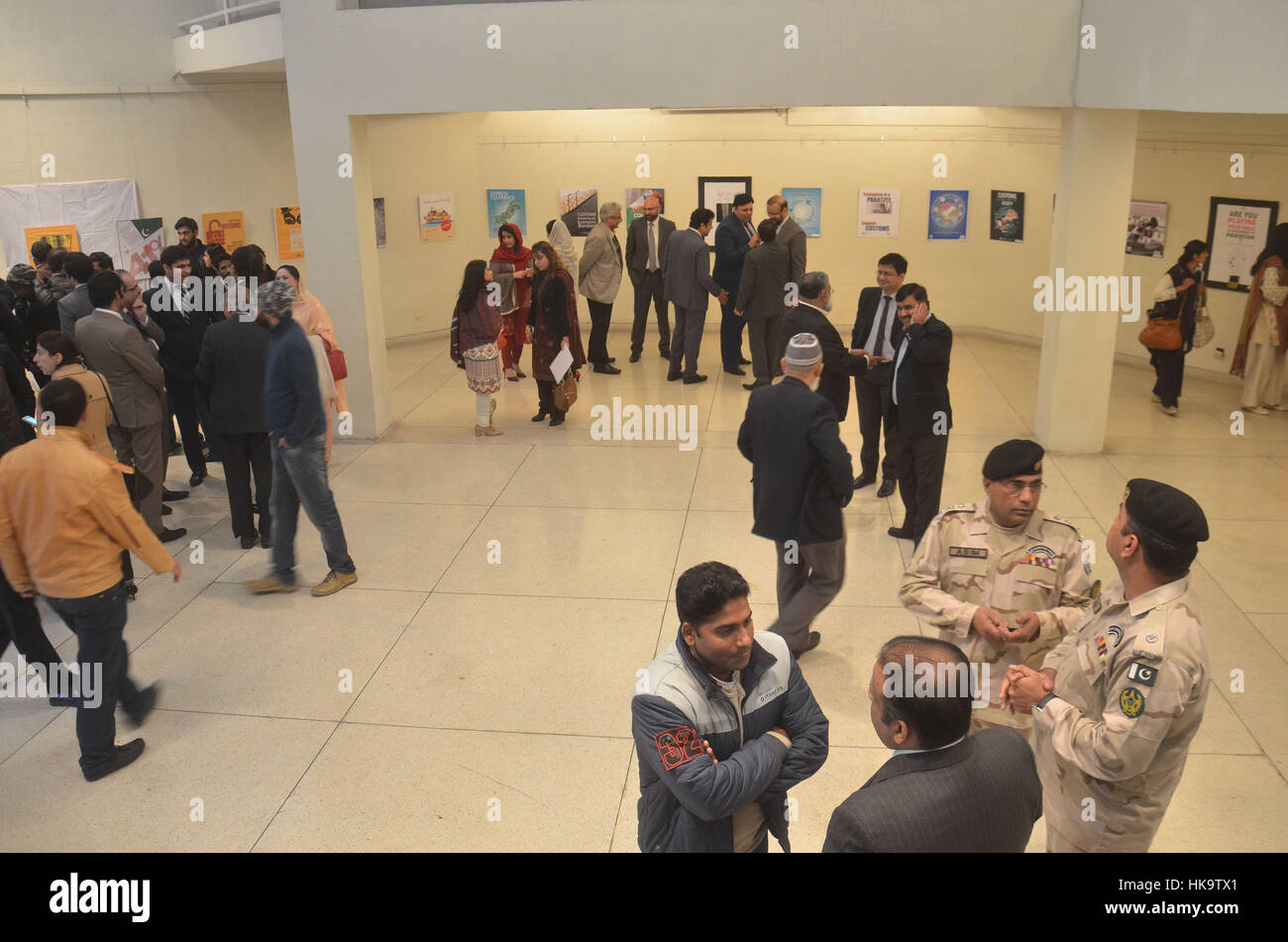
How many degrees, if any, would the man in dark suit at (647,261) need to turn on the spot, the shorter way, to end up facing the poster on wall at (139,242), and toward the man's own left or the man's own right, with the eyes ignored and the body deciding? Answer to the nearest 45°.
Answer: approximately 90° to the man's own right

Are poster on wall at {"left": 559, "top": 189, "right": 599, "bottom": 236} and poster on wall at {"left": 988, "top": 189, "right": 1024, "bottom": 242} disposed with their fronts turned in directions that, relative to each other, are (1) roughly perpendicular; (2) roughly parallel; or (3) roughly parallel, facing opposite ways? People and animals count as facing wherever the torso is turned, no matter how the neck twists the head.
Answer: roughly parallel

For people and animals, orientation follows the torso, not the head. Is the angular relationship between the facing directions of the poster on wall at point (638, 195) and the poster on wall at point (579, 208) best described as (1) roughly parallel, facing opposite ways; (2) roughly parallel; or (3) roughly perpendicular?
roughly parallel

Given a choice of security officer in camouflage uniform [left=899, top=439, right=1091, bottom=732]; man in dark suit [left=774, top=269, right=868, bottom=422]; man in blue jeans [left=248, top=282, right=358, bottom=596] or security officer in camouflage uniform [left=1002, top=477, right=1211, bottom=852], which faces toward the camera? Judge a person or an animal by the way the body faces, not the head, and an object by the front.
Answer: security officer in camouflage uniform [left=899, top=439, right=1091, bottom=732]

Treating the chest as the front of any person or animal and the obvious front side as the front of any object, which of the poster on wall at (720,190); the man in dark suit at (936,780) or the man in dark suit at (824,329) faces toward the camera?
the poster on wall

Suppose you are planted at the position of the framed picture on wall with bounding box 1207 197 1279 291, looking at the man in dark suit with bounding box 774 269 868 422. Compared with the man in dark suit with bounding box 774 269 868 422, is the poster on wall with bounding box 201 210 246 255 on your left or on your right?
right

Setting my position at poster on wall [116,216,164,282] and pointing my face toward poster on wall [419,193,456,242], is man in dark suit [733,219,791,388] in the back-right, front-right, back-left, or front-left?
front-right

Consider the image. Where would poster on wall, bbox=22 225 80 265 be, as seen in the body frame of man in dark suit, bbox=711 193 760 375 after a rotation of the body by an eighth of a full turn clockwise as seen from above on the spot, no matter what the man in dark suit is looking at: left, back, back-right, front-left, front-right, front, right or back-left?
right

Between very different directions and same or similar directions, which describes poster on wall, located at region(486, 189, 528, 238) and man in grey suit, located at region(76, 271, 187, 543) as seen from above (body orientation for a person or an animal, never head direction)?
very different directions

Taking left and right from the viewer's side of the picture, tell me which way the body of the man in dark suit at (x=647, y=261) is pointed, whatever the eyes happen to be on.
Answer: facing the viewer

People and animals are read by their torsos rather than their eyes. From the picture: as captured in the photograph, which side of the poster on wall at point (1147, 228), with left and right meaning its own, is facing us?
front

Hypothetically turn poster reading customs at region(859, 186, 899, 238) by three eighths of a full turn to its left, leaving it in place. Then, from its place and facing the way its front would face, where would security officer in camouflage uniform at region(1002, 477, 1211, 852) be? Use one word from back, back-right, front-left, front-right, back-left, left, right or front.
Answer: back-right

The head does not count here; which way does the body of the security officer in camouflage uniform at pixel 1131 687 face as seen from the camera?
to the viewer's left

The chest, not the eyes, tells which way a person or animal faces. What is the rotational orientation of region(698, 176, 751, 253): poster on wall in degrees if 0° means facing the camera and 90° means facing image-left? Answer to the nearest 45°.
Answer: approximately 0°

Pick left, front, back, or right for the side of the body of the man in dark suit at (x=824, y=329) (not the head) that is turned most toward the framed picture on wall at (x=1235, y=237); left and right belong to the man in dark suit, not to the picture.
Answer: front

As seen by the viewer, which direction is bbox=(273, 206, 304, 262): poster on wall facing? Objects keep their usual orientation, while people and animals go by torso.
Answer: toward the camera

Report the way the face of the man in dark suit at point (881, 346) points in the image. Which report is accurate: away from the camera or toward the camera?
toward the camera

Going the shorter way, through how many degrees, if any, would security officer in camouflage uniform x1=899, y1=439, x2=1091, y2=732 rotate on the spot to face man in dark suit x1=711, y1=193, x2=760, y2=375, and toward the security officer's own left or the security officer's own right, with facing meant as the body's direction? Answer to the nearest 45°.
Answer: approximately 180°

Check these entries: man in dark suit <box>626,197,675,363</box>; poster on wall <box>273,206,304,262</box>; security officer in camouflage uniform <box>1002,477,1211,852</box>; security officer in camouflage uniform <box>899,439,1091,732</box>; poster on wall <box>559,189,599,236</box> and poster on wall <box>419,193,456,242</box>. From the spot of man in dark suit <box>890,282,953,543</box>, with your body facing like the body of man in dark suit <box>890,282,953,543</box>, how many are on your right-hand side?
4

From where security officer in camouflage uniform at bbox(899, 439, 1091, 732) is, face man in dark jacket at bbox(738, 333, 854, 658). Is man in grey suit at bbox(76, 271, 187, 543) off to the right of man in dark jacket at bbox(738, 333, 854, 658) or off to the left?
left

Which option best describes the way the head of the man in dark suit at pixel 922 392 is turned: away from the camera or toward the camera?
toward the camera

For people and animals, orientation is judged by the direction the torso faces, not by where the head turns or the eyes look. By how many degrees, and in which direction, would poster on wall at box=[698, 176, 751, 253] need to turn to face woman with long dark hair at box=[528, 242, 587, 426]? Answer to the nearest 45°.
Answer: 0° — it already faces them
